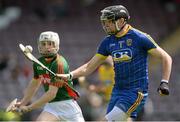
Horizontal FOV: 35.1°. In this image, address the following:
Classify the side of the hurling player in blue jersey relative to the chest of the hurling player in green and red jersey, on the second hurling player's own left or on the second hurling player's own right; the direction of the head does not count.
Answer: on the second hurling player's own left

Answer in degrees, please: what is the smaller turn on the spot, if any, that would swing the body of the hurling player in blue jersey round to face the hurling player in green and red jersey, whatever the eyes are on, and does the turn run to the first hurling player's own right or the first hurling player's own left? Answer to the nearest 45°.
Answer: approximately 45° to the first hurling player's own right

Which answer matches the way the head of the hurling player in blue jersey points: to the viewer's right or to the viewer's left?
to the viewer's left

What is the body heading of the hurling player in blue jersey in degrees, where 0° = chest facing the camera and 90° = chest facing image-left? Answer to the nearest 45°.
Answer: approximately 45°
